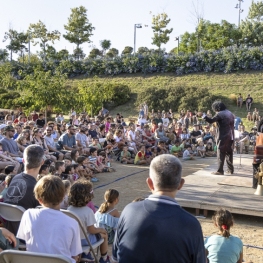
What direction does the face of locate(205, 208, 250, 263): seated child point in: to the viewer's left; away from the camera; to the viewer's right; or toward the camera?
away from the camera

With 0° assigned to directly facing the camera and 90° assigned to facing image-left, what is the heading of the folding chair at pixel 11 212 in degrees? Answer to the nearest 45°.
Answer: approximately 225°

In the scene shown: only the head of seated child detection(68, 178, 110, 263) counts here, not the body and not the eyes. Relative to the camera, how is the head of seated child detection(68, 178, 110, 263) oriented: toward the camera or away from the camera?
away from the camera

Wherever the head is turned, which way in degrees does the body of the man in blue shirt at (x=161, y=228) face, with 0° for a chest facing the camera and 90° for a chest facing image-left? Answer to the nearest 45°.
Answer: approximately 180°

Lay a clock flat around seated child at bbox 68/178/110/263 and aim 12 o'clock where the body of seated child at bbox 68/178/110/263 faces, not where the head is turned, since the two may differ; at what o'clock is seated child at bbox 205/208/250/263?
seated child at bbox 205/208/250/263 is roughly at 2 o'clock from seated child at bbox 68/178/110/263.

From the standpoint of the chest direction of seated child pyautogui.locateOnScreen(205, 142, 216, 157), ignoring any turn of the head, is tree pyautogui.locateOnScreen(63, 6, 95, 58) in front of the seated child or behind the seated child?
behind

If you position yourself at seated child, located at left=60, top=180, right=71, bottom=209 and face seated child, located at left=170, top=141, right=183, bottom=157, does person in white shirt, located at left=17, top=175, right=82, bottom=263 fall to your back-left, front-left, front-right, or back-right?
back-right

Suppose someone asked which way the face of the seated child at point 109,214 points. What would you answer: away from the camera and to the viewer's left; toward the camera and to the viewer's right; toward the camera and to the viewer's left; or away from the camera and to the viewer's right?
away from the camera and to the viewer's right

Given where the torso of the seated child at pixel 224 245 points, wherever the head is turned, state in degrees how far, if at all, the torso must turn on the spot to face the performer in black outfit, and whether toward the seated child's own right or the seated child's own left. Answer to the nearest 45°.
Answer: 0° — they already face them

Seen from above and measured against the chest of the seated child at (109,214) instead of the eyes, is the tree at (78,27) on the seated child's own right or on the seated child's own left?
on the seated child's own left

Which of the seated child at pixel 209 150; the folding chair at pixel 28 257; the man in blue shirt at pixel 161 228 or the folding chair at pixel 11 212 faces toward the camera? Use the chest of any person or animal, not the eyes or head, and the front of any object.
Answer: the seated child

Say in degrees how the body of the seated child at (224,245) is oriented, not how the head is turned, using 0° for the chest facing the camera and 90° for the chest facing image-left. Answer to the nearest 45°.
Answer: approximately 180°

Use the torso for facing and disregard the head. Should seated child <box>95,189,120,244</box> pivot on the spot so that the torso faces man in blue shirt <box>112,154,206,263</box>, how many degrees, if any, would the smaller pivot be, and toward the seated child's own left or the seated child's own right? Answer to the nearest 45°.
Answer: approximately 135° to the seated child's own right

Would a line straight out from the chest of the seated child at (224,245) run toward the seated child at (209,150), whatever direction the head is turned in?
yes

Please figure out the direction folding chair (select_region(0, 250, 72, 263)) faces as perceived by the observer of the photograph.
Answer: facing away from the viewer and to the right of the viewer

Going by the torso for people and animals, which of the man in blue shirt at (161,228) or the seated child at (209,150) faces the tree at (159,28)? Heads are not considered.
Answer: the man in blue shirt
